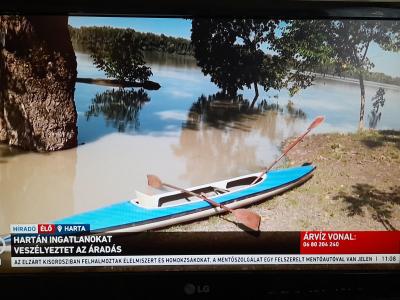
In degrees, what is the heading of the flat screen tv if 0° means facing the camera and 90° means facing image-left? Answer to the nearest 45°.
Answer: approximately 0°
